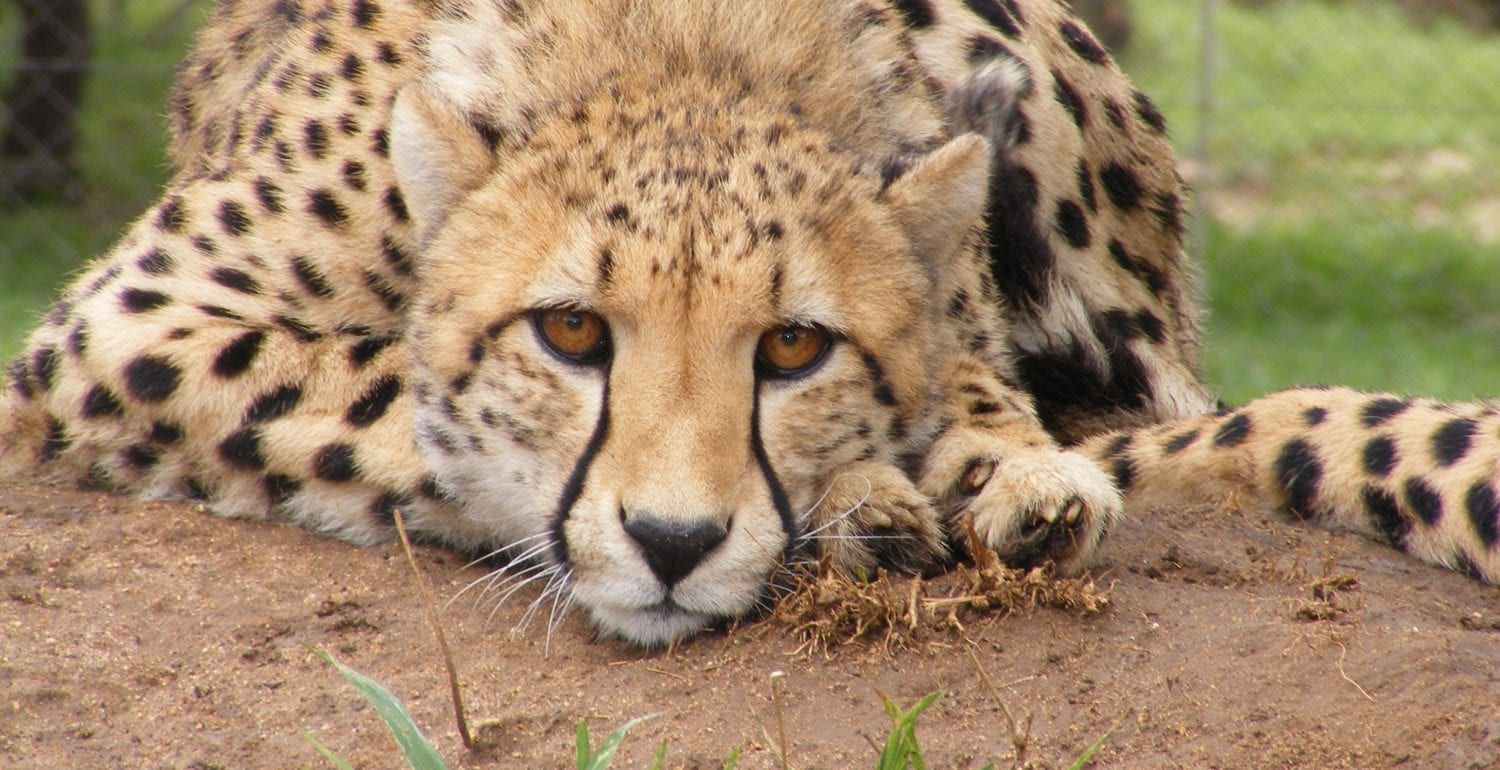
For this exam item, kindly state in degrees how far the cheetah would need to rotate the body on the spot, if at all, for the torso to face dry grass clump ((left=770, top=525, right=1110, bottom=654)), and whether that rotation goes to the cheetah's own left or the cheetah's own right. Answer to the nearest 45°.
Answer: approximately 45° to the cheetah's own left

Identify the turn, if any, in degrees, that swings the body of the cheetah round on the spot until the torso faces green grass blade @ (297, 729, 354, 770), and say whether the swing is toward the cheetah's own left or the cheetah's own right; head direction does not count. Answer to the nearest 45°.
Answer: approximately 45° to the cheetah's own right

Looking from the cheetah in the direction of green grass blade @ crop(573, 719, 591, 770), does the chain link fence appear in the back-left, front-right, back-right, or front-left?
back-left

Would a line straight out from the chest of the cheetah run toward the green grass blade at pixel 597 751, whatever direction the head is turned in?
yes

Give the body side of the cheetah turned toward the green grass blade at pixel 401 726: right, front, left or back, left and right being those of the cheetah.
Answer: front

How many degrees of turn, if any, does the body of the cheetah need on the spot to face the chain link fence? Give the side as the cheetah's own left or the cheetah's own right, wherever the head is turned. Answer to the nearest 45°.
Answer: approximately 135° to the cheetah's own left

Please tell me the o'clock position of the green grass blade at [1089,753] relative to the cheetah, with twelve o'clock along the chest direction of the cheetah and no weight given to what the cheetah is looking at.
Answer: The green grass blade is roughly at 11 o'clock from the cheetah.

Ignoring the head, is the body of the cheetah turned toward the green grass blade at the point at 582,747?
yes

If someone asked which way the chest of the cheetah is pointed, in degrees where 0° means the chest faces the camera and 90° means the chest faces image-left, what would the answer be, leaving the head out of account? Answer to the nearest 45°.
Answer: approximately 0°
